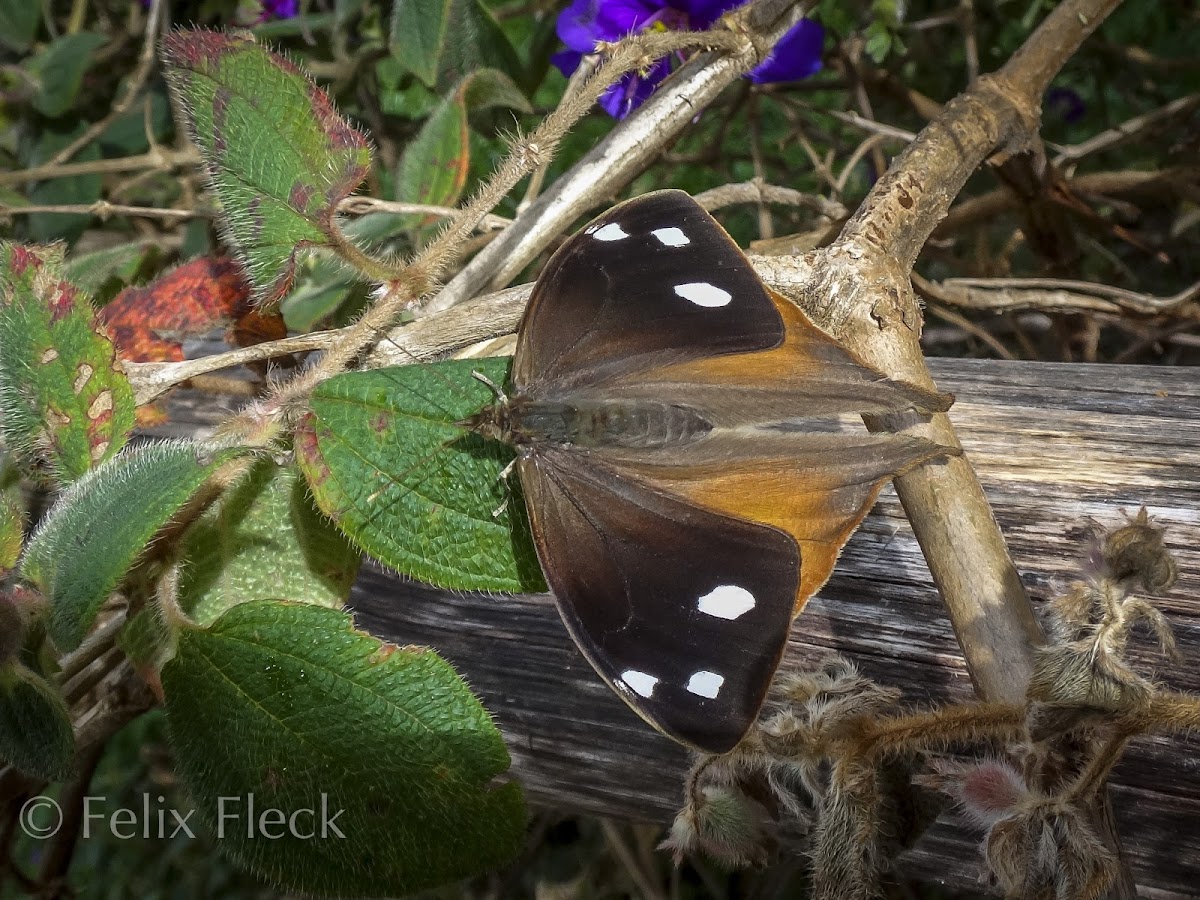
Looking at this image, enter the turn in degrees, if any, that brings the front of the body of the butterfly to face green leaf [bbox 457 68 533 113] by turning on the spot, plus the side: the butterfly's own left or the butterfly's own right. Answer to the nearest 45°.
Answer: approximately 45° to the butterfly's own right

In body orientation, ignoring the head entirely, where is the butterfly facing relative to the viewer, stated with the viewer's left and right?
facing to the left of the viewer

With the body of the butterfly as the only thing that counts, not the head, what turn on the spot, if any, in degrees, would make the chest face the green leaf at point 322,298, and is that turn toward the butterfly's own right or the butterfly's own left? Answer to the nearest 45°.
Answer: approximately 45° to the butterfly's own right

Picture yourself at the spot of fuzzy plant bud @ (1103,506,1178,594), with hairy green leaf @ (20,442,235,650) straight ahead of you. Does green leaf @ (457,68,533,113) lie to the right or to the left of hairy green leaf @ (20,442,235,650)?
right
